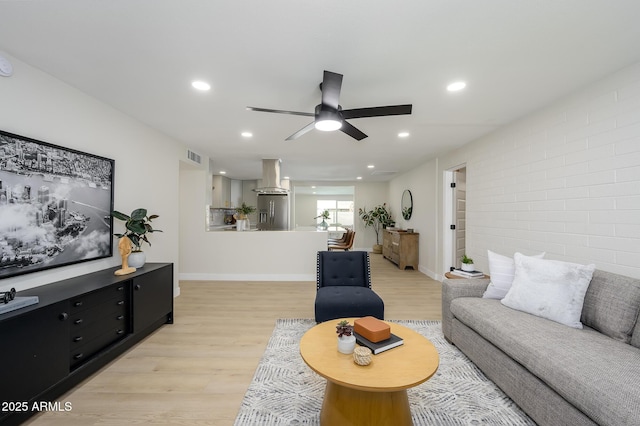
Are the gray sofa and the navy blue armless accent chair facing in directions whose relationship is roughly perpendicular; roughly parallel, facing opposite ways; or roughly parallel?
roughly perpendicular

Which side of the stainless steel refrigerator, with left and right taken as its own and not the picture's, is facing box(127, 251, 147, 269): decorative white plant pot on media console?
front

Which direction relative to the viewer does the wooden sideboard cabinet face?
to the viewer's left

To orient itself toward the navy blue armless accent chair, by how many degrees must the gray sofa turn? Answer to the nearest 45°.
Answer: approximately 45° to its right

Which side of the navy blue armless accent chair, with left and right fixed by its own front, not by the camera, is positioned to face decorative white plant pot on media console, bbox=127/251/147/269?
right

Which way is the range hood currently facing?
toward the camera

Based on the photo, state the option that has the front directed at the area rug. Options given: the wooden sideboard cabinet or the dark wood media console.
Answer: the dark wood media console

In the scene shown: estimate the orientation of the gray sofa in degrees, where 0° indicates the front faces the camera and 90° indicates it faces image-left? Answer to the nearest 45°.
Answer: approximately 45°

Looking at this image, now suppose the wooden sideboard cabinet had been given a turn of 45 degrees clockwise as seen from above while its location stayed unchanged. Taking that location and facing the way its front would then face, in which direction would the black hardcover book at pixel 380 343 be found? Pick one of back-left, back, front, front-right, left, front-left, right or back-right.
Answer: back-left

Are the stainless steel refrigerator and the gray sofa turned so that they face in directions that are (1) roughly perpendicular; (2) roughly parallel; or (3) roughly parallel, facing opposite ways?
roughly perpendicular

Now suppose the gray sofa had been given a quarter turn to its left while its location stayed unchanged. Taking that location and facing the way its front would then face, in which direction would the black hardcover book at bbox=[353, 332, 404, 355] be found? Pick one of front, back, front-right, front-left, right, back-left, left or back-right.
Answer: right

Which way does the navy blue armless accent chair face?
toward the camera

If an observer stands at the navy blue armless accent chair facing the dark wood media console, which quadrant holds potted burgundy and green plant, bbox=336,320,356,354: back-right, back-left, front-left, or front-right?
front-left

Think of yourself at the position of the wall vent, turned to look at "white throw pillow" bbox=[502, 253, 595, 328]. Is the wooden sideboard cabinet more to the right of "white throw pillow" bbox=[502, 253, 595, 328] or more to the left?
left

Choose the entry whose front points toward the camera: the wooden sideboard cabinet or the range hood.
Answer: the range hood

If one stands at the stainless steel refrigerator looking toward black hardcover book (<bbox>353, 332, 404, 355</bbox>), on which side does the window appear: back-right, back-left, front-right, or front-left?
back-left

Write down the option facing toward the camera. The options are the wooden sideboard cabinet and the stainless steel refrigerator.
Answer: the stainless steel refrigerator

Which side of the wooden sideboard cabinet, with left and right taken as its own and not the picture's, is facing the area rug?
left

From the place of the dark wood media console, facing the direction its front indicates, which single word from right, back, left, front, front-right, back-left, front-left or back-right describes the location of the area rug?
front

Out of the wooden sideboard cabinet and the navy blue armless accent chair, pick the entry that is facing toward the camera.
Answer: the navy blue armless accent chair
